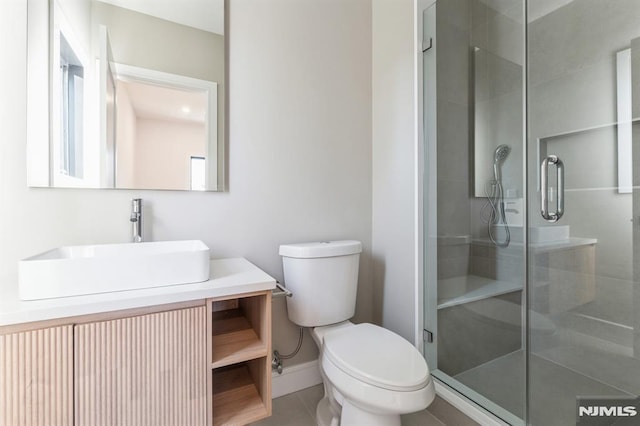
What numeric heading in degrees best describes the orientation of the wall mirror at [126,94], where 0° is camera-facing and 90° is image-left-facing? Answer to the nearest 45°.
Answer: approximately 0°

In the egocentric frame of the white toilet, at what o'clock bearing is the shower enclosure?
The shower enclosure is roughly at 10 o'clock from the white toilet.

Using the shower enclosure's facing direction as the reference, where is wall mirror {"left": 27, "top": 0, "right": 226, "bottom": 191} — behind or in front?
in front

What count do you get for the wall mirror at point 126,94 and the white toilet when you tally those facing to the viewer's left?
0

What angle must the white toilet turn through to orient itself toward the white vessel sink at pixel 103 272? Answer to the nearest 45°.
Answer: approximately 90° to its right

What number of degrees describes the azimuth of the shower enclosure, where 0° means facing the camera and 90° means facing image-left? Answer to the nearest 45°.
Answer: approximately 45°
